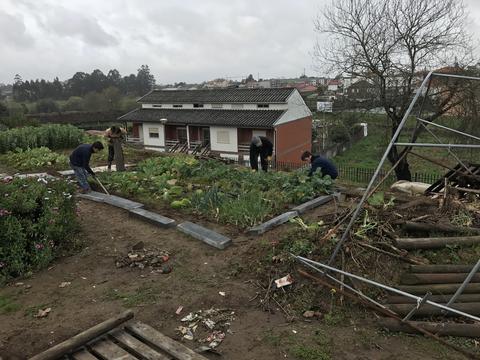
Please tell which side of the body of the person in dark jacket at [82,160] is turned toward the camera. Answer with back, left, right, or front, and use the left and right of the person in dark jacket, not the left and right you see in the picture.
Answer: right

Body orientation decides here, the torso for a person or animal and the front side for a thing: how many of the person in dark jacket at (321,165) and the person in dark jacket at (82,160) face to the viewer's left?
1

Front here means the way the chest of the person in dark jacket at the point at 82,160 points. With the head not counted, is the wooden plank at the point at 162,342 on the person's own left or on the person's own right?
on the person's own right

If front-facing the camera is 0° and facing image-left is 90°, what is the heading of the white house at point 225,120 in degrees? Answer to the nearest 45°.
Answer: approximately 45°

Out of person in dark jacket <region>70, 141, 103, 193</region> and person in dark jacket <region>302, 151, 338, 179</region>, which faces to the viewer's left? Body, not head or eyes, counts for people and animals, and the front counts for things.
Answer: person in dark jacket <region>302, 151, 338, 179</region>

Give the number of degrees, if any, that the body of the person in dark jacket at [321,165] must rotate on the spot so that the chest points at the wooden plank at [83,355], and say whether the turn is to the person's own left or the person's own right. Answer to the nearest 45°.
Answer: approximately 90° to the person's own left

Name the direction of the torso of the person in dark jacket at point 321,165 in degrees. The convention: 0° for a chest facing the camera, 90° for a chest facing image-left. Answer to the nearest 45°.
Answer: approximately 90°

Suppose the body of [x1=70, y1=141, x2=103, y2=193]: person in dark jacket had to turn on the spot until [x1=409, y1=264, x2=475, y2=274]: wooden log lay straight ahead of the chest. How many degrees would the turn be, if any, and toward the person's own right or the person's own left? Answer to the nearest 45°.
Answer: approximately 45° to the person's own right

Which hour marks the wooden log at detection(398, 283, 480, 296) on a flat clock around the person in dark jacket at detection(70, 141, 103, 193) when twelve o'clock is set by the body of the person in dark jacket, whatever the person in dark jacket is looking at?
The wooden log is roughly at 2 o'clock from the person in dark jacket.
